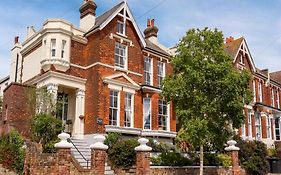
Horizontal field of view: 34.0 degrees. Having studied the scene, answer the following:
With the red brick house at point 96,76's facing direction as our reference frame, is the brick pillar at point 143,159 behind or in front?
in front

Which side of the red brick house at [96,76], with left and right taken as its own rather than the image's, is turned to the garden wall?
front

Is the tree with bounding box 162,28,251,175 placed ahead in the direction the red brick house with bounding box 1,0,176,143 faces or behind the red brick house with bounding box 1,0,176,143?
ahead

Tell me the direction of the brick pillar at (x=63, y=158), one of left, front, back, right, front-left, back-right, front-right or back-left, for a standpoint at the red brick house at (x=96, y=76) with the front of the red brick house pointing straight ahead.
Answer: front-right

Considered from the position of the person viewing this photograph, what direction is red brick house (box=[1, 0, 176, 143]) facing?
facing the viewer and to the right of the viewer

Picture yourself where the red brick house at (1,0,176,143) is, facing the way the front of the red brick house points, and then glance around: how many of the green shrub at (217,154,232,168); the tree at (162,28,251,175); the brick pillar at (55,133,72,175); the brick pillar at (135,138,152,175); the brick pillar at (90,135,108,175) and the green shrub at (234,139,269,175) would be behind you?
0

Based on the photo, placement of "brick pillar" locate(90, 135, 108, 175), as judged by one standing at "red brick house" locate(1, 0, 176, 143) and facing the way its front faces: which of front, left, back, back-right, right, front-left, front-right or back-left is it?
front-right

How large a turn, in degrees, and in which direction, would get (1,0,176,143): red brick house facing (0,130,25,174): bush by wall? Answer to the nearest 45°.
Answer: approximately 90° to its right

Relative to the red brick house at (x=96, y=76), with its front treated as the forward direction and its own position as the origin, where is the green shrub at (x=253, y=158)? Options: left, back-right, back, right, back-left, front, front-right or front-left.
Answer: front-left
